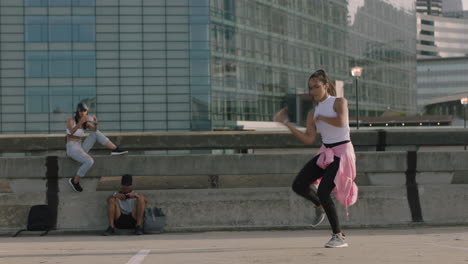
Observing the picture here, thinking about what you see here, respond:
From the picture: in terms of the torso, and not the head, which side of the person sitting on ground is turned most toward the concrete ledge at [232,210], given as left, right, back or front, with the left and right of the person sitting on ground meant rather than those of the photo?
left

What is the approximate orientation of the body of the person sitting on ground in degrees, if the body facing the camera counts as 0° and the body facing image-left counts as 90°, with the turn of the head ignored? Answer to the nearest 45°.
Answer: approximately 0°

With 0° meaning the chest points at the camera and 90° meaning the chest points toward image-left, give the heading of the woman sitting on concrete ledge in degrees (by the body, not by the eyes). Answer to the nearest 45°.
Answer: approximately 315°
